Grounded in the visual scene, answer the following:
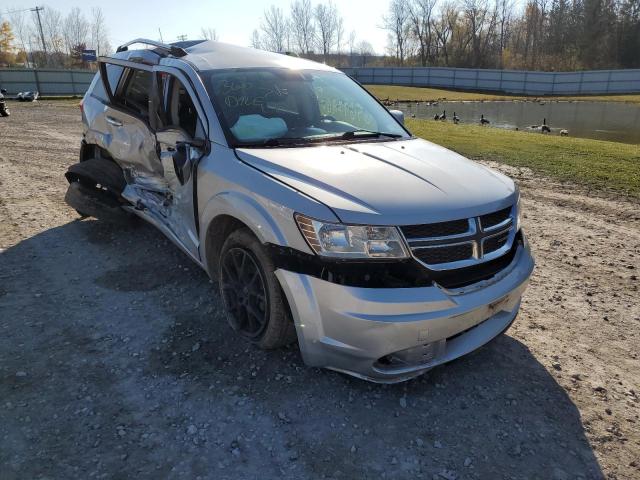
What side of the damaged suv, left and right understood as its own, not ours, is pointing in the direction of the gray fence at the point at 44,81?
back

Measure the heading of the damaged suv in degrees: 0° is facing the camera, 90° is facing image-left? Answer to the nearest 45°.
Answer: approximately 315°
